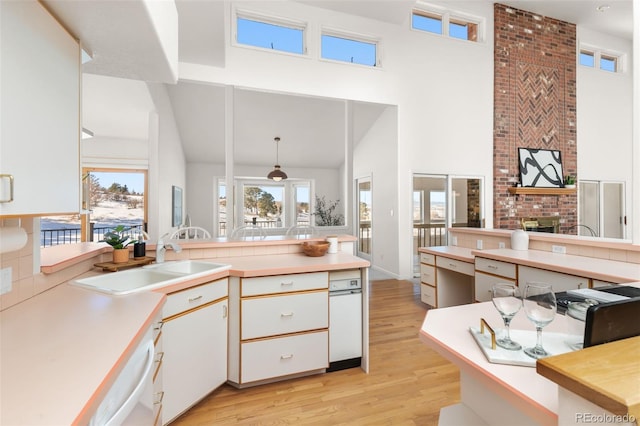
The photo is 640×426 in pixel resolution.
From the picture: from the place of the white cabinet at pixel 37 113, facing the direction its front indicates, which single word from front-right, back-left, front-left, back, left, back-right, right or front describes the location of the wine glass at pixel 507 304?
front

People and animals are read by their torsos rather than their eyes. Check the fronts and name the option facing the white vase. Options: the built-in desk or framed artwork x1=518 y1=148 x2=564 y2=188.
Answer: the framed artwork

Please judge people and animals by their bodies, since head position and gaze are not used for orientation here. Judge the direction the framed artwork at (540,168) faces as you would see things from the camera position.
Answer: facing the viewer

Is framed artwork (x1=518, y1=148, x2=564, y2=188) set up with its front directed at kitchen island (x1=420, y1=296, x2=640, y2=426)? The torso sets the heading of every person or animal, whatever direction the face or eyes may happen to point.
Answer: yes

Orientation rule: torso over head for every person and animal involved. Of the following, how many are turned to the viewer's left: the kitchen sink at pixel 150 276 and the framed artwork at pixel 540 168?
0

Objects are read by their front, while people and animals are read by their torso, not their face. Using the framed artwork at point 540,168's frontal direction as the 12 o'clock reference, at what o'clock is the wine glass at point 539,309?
The wine glass is roughly at 12 o'clock from the framed artwork.

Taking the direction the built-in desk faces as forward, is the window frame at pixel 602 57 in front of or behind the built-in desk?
behind

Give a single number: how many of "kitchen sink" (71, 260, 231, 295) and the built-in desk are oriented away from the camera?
0

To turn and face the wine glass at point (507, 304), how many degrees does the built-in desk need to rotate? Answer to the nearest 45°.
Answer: approximately 45° to its left

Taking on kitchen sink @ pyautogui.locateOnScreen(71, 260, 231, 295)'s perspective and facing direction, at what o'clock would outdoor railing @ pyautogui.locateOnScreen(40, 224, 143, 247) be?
The outdoor railing is roughly at 7 o'clock from the kitchen sink.

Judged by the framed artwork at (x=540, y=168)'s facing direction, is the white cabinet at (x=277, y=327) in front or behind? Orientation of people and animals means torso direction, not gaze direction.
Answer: in front

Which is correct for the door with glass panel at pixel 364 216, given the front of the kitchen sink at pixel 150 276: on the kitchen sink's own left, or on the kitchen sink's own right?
on the kitchen sink's own left

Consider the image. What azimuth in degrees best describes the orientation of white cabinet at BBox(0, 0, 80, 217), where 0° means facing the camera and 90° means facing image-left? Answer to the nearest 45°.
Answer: approximately 315°

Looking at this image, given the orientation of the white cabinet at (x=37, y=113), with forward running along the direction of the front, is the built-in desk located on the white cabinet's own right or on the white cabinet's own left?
on the white cabinet's own left

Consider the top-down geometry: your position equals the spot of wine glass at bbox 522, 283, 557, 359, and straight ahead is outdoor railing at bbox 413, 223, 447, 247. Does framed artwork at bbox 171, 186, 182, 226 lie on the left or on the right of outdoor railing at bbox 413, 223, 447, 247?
left

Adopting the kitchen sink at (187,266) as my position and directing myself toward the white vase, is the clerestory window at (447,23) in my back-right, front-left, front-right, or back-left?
front-left
